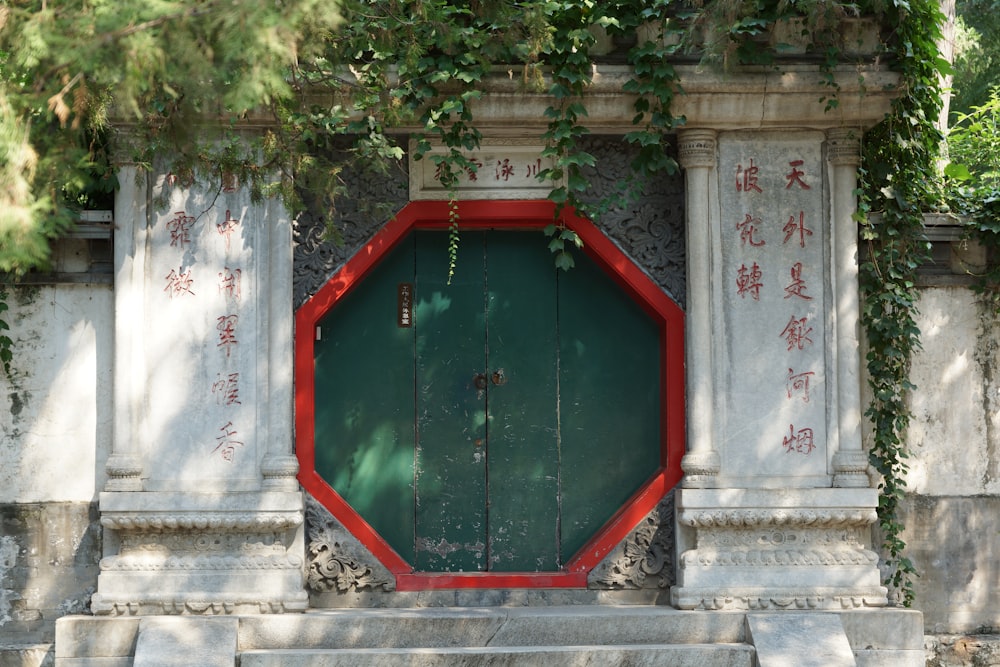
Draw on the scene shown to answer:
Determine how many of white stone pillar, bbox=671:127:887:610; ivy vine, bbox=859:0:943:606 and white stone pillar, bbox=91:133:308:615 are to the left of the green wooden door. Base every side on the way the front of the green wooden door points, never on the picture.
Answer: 2

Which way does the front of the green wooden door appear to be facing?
toward the camera

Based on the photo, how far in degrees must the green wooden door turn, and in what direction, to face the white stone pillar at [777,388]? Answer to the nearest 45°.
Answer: approximately 90° to its left

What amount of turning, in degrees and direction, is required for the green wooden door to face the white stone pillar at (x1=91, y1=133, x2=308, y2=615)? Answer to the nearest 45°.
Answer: approximately 90° to its right

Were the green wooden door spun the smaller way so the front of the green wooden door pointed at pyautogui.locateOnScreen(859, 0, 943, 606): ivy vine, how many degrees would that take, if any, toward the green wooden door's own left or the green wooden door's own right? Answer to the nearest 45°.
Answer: approximately 90° to the green wooden door's own left
